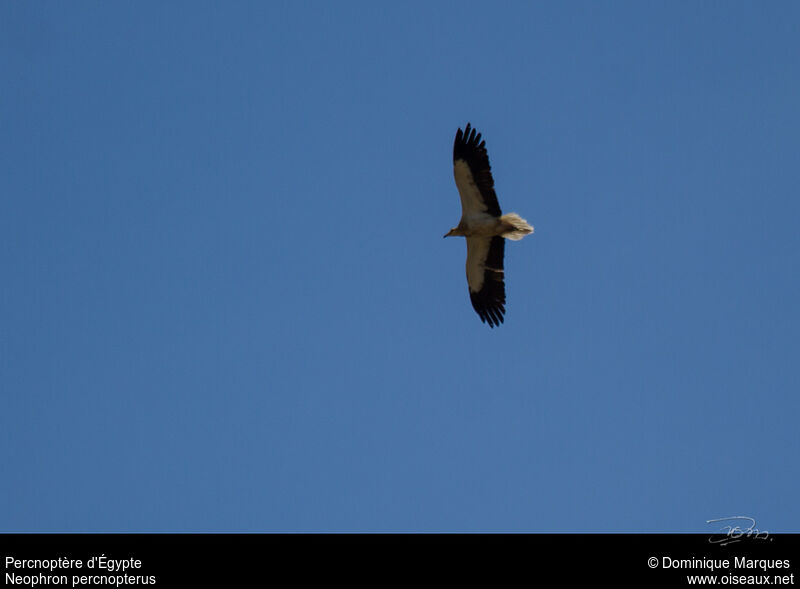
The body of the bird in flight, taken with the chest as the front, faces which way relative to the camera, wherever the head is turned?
to the viewer's left
